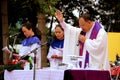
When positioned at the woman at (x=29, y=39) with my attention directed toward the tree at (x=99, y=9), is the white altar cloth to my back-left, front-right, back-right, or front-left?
back-right

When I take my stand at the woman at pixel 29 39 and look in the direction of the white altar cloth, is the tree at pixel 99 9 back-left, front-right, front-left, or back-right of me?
back-left

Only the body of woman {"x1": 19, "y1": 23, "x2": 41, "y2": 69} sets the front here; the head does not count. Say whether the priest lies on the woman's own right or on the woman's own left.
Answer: on the woman's own left

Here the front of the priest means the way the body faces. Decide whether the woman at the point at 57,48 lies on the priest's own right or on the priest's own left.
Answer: on the priest's own right

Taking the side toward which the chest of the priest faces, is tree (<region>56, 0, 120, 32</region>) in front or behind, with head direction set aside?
behind

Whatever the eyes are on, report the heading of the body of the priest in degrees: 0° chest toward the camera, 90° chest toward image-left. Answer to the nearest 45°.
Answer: approximately 45°
